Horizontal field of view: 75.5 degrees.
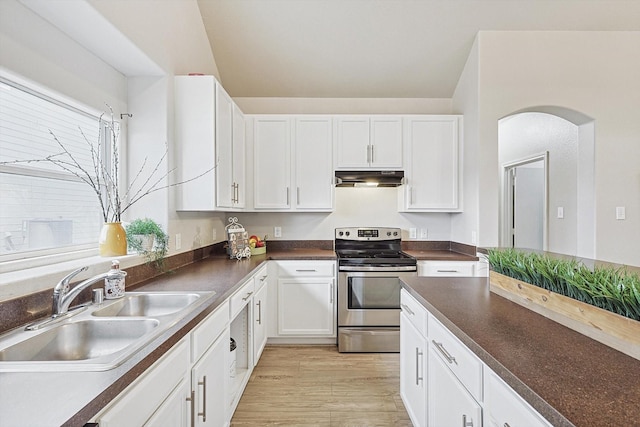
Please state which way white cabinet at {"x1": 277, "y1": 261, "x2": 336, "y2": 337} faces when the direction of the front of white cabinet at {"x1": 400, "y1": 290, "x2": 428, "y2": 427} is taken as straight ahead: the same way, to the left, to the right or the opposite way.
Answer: to the left

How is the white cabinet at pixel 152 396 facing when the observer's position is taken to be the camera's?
facing to the right of the viewer

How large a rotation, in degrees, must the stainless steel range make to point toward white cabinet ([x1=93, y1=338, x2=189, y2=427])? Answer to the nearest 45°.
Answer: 0° — it already faces it

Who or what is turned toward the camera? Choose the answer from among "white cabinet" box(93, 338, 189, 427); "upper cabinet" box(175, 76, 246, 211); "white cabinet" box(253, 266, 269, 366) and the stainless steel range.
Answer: the stainless steel range

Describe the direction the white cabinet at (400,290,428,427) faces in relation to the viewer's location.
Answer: facing to the left of the viewer

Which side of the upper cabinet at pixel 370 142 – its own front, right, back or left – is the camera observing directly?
front

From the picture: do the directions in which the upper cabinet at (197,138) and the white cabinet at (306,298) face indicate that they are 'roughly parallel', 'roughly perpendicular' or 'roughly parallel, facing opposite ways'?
roughly perpendicular

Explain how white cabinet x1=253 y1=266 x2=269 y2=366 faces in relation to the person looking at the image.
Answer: facing to the right of the viewer

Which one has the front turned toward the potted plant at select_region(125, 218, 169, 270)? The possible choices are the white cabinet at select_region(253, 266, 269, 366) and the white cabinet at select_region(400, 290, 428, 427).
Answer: the white cabinet at select_region(400, 290, 428, 427)

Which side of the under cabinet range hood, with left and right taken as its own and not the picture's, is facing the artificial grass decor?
front

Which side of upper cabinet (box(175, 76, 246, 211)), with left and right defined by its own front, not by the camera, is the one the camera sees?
right

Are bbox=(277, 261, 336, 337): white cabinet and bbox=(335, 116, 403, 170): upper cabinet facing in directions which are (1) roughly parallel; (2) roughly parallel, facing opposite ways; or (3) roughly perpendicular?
roughly parallel

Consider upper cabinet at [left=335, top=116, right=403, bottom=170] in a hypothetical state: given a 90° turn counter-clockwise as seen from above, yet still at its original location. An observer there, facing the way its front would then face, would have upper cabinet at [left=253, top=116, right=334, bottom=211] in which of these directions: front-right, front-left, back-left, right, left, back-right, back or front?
back

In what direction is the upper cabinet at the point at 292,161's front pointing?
toward the camera

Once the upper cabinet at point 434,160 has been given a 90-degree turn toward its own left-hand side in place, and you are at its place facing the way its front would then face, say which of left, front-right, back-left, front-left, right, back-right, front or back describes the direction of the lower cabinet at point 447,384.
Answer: right

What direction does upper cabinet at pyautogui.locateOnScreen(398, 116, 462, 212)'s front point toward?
toward the camera

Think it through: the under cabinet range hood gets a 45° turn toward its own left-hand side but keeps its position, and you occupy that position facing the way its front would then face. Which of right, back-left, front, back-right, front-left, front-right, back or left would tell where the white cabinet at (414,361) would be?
front-right

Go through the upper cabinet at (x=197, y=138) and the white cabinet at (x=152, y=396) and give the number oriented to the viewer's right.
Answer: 2

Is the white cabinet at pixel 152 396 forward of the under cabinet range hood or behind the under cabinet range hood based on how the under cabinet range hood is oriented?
forward

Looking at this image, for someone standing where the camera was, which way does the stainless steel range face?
facing the viewer
